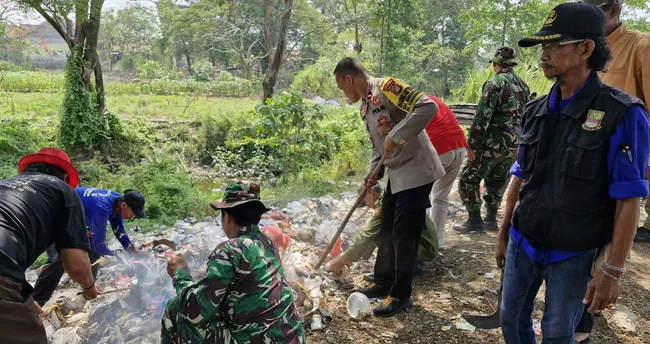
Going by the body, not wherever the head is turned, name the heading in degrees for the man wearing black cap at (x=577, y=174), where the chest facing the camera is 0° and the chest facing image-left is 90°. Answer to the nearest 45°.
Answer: approximately 45°

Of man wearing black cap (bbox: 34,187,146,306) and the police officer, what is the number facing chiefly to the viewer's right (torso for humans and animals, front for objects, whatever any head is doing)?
1

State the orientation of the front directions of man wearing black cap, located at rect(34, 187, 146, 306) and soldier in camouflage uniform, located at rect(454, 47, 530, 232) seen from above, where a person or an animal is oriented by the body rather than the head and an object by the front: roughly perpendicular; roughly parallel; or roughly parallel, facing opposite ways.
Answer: roughly perpendicular

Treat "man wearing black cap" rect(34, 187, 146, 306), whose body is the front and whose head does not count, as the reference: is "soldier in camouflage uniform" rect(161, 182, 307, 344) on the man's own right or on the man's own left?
on the man's own right

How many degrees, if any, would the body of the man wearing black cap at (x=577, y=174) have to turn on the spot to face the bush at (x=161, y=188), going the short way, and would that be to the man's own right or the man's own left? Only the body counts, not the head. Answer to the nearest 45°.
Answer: approximately 90° to the man's own right

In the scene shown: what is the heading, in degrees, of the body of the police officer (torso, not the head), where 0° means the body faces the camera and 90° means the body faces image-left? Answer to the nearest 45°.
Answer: approximately 45°

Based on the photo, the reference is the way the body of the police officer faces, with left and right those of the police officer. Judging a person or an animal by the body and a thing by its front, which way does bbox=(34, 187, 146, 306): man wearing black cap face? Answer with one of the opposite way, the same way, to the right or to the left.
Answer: the opposite way

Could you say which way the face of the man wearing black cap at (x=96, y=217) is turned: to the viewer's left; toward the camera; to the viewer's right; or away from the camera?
to the viewer's right

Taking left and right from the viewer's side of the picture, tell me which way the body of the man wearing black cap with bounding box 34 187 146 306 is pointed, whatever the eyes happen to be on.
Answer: facing to the right of the viewer

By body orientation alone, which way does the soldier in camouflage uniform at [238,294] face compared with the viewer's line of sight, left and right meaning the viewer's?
facing away from the viewer and to the left of the viewer
